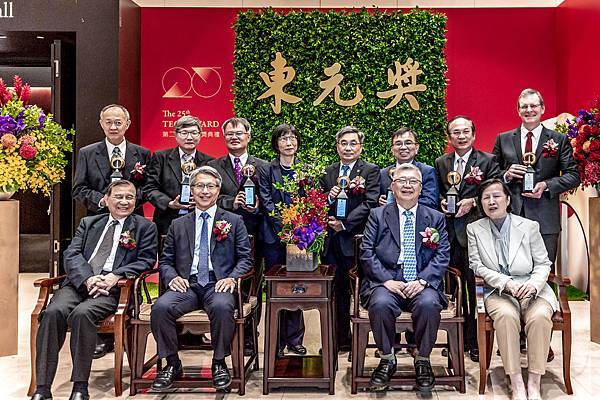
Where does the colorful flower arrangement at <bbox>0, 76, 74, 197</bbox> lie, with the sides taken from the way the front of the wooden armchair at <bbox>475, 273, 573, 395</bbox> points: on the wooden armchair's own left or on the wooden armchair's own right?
on the wooden armchair's own right

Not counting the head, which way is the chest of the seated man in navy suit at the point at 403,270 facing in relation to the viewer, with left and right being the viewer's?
facing the viewer

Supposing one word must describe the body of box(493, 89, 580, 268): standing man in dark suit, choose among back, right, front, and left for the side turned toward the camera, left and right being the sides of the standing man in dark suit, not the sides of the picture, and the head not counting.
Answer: front

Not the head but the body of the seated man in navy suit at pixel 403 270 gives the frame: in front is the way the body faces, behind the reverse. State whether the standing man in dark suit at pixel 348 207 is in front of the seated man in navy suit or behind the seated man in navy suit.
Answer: behind

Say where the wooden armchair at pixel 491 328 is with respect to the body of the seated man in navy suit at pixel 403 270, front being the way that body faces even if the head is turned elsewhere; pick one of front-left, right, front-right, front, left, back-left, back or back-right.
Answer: left

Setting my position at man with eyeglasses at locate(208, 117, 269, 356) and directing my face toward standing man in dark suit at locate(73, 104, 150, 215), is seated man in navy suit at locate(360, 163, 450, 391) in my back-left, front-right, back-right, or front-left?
back-left

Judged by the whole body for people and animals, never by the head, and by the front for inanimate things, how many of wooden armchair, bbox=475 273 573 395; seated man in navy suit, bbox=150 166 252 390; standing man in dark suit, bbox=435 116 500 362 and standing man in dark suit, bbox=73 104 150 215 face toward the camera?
4

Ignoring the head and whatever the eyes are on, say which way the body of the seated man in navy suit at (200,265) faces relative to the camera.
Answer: toward the camera

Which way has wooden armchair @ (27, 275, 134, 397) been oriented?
toward the camera

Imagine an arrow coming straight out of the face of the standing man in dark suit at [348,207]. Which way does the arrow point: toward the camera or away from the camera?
toward the camera

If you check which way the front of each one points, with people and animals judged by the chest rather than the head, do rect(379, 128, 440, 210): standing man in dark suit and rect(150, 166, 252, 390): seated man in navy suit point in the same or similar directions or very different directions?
same or similar directions

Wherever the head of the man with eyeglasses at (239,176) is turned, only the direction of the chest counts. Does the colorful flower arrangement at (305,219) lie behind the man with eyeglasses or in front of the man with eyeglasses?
in front

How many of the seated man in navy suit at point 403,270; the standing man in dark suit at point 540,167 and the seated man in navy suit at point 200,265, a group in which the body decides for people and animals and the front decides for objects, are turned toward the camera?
3

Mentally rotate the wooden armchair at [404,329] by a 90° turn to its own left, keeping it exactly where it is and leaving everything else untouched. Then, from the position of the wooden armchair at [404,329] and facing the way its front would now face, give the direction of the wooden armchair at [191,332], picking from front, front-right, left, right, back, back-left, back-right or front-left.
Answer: back
